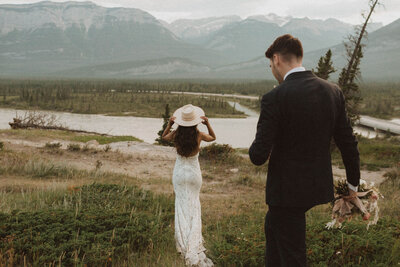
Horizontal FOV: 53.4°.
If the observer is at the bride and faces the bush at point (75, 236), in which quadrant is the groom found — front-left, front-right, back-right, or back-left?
back-left

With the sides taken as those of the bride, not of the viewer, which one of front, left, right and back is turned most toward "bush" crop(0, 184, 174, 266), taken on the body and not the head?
left

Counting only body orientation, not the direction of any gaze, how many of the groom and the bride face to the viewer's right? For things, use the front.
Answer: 0

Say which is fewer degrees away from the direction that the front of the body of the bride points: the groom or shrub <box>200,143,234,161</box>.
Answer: the shrub

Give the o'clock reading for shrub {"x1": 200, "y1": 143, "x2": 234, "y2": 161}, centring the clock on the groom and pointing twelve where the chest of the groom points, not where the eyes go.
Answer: The shrub is roughly at 1 o'clock from the groom.

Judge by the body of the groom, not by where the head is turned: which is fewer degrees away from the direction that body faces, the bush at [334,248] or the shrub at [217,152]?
the shrub

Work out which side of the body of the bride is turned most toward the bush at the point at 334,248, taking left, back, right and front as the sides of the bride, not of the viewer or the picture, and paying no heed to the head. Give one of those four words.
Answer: right

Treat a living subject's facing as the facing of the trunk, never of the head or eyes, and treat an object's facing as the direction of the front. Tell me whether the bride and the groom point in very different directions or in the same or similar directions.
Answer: same or similar directions

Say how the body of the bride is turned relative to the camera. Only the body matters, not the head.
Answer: away from the camera

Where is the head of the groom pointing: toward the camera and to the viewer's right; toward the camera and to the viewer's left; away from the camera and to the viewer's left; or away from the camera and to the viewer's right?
away from the camera and to the viewer's left

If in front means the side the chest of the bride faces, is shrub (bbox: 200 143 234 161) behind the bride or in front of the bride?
in front

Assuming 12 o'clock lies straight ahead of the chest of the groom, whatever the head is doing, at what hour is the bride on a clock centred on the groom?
The bride is roughly at 12 o'clock from the groom.

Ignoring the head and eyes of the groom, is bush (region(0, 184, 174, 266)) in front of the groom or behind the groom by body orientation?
in front

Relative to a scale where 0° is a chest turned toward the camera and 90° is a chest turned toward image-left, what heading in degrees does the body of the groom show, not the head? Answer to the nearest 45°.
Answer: approximately 135°
